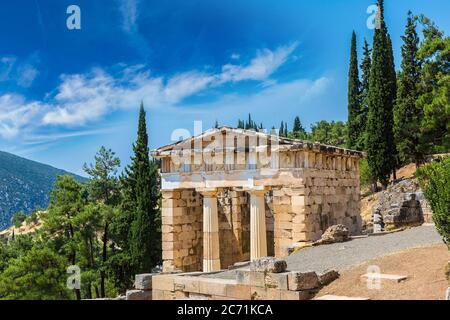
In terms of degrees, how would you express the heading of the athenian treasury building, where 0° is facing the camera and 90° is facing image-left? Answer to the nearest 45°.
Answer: approximately 45°

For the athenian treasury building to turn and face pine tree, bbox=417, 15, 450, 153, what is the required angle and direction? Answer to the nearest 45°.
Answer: approximately 180°

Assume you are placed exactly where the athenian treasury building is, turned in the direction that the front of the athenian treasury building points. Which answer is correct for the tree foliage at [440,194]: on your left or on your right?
on your left

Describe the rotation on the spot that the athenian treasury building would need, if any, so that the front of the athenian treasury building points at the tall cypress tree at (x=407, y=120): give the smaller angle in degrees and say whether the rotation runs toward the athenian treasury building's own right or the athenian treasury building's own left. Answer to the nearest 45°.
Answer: approximately 180°

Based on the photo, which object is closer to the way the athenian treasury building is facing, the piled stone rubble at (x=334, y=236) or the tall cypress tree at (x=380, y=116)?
the piled stone rubble

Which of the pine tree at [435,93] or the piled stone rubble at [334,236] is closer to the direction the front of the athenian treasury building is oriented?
the piled stone rubble

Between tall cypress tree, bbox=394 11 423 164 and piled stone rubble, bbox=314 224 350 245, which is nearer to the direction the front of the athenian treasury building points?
the piled stone rubble

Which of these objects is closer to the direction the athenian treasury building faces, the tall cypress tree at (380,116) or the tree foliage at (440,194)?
the tree foliage

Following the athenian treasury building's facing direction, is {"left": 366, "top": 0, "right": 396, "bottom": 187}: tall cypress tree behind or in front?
behind
